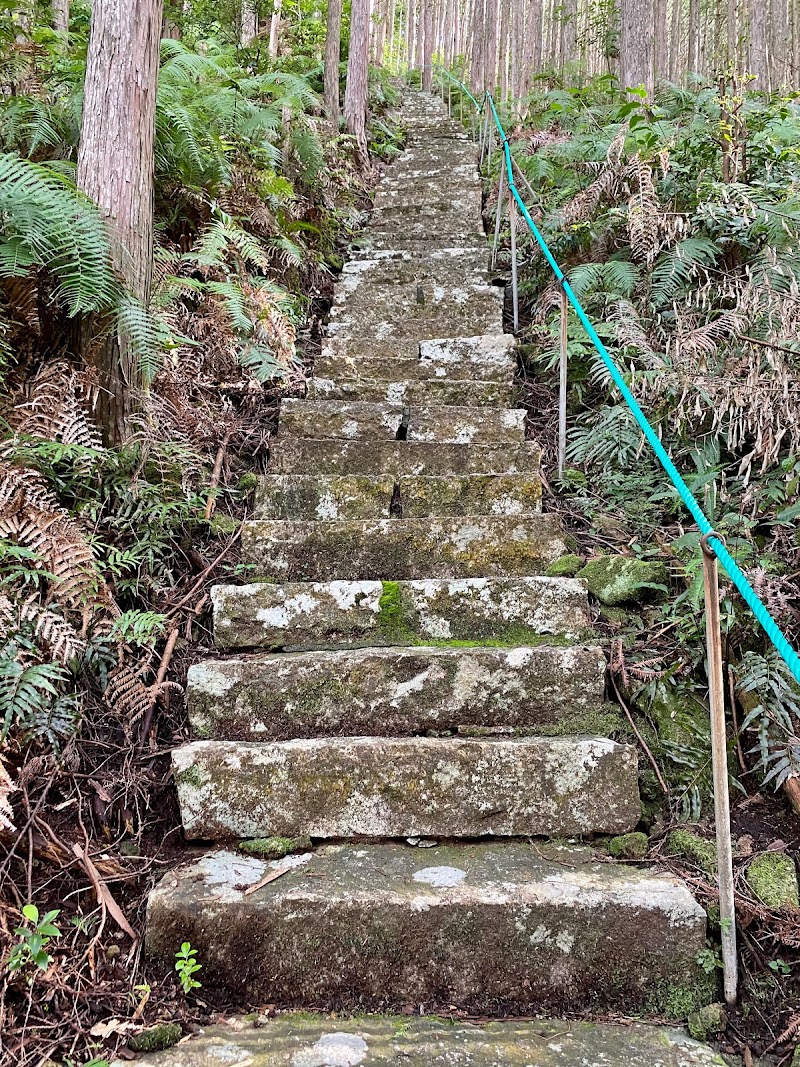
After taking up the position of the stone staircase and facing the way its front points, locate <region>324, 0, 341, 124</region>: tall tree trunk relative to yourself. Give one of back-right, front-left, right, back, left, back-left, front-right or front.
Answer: back

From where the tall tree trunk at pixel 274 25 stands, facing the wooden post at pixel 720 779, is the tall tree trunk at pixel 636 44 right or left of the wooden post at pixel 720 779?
left

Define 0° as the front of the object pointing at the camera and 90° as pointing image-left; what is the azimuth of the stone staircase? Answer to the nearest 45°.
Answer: approximately 0°

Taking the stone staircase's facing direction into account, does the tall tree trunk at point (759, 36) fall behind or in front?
behind

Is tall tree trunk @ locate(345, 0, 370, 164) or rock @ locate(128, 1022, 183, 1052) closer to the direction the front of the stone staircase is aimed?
the rock

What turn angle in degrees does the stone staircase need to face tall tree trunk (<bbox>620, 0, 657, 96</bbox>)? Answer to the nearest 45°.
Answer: approximately 180°

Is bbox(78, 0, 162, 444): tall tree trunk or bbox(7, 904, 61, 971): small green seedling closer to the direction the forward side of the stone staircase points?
the small green seedling
